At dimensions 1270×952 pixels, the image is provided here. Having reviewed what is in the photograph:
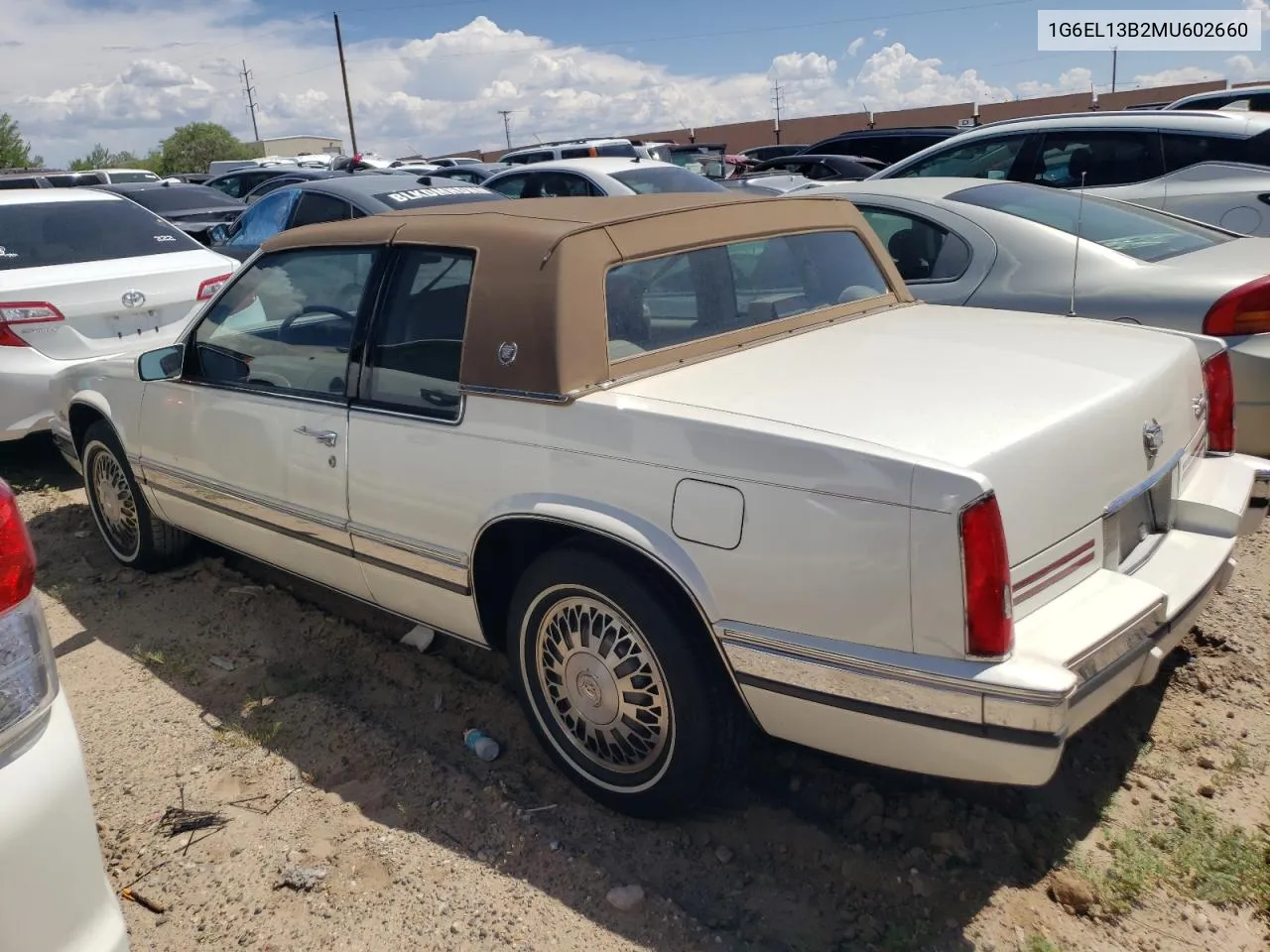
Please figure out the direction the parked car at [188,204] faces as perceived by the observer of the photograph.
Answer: facing away from the viewer and to the left of the viewer

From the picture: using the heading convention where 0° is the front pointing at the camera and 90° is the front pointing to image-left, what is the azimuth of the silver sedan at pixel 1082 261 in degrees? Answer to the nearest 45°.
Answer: approximately 135°

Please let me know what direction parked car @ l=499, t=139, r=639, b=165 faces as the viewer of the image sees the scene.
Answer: facing away from the viewer and to the left of the viewer

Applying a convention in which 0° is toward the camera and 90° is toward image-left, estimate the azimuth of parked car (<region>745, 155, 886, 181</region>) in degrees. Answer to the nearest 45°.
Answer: approximately 135°

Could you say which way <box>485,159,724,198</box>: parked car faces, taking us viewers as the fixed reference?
facing away from the viewer and to the left of the viewer

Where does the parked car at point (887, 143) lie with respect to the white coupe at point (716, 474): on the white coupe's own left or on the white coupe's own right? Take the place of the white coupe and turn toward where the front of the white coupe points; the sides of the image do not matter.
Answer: on the white coupe's own right

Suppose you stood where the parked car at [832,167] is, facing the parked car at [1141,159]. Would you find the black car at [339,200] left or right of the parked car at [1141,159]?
right

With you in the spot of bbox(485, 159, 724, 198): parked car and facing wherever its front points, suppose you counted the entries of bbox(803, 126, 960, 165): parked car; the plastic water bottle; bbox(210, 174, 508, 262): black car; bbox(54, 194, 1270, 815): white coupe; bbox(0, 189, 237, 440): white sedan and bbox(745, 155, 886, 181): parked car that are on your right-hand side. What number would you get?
2

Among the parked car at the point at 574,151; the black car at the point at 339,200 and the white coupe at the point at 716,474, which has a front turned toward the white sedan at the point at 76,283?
the white coupe at the point at 716,474

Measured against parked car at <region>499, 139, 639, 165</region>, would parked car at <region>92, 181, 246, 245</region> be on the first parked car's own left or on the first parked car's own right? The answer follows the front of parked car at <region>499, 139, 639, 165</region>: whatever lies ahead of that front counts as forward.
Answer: on the first parked car's own left
